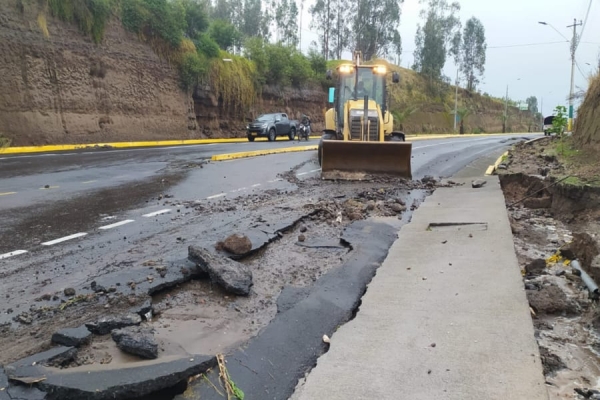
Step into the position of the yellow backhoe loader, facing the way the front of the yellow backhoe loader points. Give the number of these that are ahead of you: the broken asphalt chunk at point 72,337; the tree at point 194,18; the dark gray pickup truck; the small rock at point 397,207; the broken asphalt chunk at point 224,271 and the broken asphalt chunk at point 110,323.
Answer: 4

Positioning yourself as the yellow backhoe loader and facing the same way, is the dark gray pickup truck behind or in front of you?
behind

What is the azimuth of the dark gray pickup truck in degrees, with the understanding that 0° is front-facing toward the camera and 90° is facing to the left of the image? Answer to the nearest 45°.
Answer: approximately 45°

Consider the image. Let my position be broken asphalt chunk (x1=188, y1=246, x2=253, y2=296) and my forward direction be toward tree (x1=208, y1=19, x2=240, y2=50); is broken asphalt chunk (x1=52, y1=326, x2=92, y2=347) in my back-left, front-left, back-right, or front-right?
back-left

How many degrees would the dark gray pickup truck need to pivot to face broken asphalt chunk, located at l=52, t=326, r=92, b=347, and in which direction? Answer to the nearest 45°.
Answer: approximately 45° to its left

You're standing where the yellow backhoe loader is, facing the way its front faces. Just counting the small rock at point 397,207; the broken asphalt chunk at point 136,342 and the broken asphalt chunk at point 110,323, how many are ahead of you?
3

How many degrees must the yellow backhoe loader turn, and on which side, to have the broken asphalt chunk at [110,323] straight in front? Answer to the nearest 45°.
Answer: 0° — it already faces it

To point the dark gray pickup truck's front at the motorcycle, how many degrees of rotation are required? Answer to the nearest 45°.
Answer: approximately 180°

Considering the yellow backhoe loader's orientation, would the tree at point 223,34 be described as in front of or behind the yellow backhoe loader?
behind
